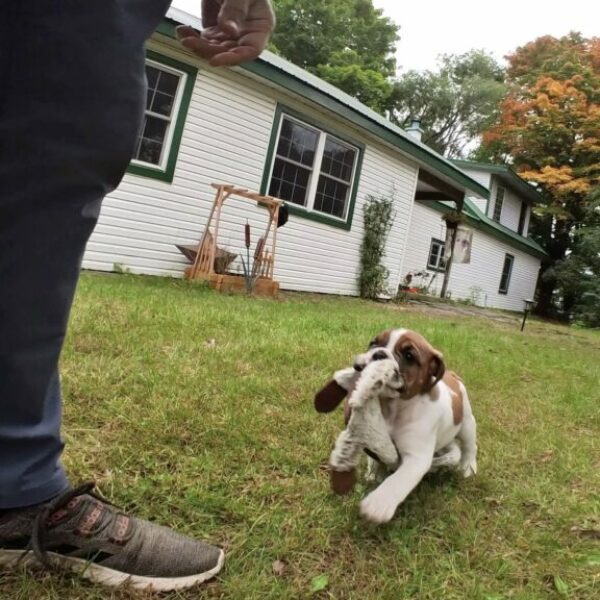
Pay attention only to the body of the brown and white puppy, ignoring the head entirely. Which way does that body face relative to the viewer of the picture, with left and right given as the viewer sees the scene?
facing the viewer and to the left of the viewer

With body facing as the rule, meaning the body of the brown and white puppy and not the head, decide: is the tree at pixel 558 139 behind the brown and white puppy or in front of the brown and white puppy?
behind

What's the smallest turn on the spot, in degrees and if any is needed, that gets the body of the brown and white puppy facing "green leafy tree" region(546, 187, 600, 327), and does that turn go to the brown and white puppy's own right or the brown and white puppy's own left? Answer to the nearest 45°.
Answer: approximately 135° to the brown and white puppy's own right

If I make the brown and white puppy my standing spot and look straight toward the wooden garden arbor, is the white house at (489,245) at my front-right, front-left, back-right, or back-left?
front-right

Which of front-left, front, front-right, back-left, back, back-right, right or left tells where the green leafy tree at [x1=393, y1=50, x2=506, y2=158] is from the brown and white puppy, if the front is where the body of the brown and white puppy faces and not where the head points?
back-right

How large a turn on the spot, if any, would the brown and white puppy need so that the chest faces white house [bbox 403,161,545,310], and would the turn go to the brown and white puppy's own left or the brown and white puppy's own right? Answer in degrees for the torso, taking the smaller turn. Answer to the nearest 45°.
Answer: approximately 135° to the brown and white puppy's own right

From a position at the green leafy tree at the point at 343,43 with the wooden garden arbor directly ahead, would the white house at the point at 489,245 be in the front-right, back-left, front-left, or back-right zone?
front-left

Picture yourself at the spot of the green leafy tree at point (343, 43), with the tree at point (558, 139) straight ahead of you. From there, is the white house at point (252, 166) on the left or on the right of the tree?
right

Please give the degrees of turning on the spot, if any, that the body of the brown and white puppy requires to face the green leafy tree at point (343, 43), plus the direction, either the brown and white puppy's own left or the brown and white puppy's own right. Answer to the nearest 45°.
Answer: approximately 135° to the brown and white puppy's own right

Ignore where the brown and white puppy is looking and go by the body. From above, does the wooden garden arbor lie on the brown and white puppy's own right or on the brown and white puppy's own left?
on the brown and white puppy's own right
